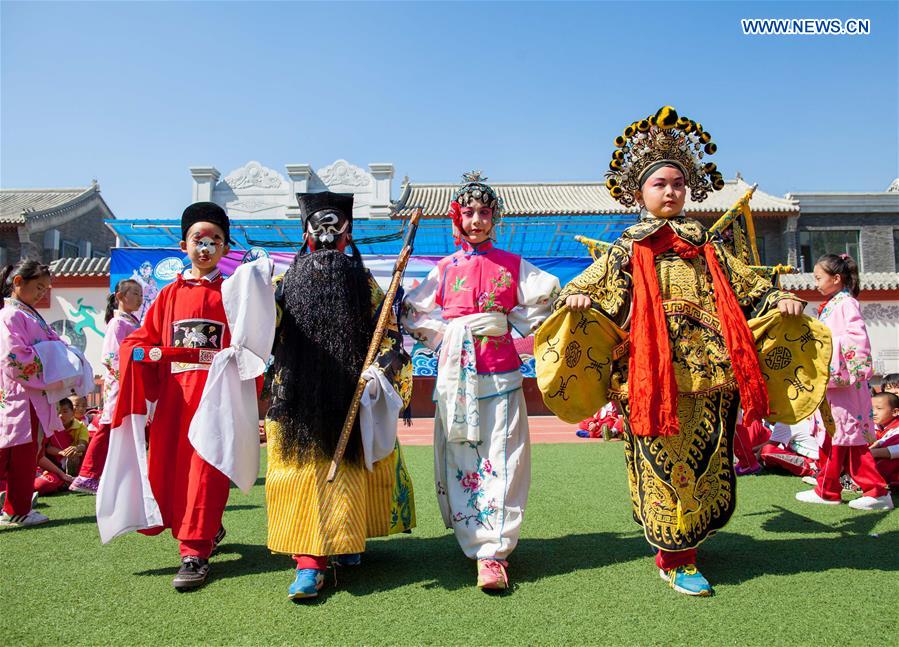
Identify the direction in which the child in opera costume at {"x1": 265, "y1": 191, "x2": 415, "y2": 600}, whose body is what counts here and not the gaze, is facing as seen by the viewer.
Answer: toward the camera

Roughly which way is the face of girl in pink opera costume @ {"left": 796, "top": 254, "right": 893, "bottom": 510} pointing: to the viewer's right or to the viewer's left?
to the viewer's left

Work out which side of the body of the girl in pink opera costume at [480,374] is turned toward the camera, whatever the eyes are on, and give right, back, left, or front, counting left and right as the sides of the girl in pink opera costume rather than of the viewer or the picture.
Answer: front

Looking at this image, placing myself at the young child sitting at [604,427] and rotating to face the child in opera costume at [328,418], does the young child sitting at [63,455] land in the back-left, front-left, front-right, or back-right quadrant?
front-right

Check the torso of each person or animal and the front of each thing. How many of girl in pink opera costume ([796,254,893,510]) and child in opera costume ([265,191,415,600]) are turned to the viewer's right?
0

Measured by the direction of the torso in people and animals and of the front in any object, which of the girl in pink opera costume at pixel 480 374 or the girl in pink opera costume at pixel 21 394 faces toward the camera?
the girl in pink opera costume at pixel 480 374

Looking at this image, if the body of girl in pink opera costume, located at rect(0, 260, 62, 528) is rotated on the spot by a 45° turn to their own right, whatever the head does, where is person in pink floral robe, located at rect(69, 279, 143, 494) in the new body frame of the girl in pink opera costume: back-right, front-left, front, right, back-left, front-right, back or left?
left

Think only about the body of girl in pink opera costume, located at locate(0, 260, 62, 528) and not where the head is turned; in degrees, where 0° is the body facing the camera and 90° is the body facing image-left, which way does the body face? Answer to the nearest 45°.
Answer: approximately 270°

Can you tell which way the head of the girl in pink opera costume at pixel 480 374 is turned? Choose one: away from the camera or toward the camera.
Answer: toward the camera

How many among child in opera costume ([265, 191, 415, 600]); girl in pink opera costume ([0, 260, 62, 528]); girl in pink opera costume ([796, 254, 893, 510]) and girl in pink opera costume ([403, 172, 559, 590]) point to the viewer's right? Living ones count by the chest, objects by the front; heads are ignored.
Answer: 1

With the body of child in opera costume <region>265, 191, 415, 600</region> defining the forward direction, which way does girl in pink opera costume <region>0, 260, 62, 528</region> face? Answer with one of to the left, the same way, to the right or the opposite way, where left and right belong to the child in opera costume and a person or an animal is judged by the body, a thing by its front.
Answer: to the left

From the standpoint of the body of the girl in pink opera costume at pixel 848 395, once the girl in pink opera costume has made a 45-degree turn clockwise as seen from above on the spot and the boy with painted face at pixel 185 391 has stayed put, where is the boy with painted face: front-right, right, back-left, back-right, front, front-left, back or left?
left

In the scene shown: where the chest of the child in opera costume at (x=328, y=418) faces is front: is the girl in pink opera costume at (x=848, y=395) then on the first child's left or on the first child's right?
on the first child's left

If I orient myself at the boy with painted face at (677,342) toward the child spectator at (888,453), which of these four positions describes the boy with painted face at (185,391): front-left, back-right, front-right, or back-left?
back-left

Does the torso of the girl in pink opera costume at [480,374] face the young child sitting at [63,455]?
no
